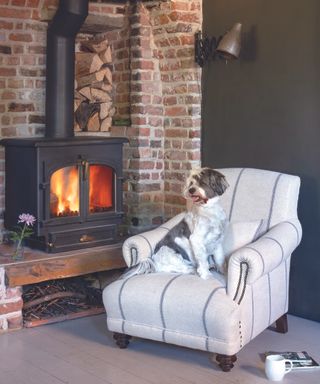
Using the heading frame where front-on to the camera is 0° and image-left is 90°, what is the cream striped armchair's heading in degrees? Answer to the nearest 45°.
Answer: approximately 45°

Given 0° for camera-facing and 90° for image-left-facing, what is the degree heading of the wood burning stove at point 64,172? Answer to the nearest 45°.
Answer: approximately 315°

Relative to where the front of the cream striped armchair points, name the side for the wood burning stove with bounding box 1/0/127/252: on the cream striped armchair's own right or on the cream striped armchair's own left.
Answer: on the cream striped armchair's own right
